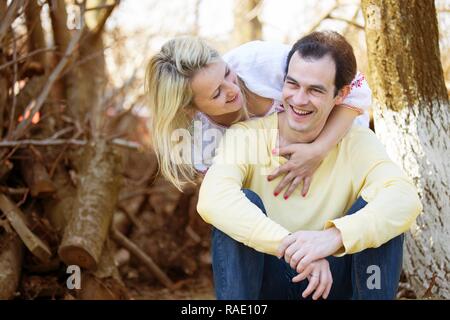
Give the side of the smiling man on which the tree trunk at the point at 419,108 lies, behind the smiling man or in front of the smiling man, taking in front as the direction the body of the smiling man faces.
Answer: behind

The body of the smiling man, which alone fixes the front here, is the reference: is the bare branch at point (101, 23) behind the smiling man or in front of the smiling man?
behind

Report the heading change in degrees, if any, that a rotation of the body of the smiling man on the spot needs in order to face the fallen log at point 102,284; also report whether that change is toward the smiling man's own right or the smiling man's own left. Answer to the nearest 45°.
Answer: approximately 135° to the smiling man's own right

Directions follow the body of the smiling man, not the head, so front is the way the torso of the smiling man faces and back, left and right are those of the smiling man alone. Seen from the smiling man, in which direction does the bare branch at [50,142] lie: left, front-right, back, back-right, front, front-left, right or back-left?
back-right

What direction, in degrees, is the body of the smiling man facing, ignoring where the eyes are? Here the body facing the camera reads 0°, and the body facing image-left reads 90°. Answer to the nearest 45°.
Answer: approximately 0°

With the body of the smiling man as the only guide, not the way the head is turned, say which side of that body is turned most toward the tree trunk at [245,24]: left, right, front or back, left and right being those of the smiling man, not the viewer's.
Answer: back
